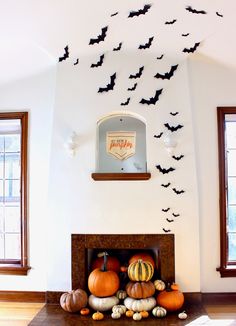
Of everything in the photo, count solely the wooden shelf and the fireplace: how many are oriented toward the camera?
2

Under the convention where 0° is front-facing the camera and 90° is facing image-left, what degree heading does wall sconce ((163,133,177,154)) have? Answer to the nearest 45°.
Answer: approximately 0°

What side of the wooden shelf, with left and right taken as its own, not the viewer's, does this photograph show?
front

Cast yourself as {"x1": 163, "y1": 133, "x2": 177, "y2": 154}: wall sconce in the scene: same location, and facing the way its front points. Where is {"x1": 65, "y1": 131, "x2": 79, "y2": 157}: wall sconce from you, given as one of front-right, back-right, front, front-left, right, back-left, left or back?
right

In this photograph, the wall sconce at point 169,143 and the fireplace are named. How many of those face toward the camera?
2

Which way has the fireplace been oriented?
toward the camera
